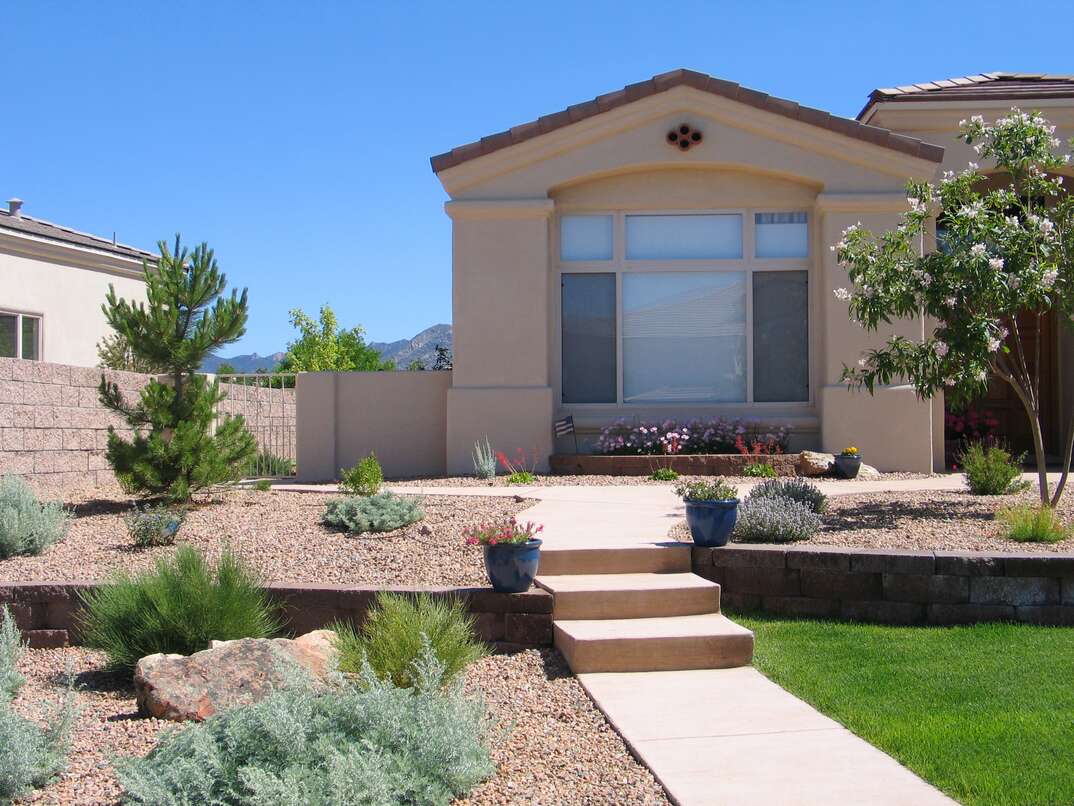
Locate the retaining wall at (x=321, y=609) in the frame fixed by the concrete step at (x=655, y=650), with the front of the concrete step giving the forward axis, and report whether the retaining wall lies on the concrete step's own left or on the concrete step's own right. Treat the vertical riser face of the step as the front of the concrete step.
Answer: on the concrete step's own right

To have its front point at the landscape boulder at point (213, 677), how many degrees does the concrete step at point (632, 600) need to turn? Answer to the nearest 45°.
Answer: approximately 45° to its right

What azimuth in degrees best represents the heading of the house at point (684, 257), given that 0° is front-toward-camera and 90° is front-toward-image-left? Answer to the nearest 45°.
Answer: approximately 0°

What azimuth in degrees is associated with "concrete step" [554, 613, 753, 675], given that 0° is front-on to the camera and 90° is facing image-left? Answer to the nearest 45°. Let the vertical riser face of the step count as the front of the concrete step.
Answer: approximately 0°

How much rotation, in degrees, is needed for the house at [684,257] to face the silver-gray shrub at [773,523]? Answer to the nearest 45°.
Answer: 0° — it already faces it

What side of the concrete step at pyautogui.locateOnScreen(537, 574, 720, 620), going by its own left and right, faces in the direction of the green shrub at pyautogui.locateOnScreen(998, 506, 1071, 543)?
left

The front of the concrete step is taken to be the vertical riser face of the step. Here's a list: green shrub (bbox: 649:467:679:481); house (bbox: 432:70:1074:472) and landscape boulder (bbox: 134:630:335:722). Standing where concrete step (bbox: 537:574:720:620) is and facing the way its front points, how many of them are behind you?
2
